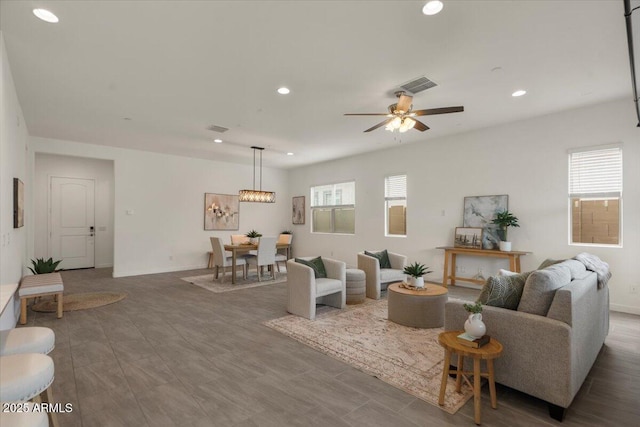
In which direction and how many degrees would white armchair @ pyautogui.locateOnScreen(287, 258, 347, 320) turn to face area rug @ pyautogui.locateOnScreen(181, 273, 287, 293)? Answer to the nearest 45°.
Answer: approximately 180°

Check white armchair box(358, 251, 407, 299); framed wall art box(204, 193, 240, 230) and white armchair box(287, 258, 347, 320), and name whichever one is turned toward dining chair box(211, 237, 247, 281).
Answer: the framed wall art

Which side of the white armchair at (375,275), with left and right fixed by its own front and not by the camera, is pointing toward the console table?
left

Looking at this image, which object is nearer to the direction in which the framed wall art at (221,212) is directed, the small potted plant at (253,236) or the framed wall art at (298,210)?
the small potted plant

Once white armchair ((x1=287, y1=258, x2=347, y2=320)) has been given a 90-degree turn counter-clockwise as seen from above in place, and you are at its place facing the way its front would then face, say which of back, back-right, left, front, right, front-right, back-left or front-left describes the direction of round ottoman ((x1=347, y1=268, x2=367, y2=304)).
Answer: front

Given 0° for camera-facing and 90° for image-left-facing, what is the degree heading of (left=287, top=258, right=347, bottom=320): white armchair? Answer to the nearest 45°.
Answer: approximately 315°

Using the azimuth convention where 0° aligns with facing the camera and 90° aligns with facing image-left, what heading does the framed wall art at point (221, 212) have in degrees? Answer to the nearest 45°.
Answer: approximately 0°

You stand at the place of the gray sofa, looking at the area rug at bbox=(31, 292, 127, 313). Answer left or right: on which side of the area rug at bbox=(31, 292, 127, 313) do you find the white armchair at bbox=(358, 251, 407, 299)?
right

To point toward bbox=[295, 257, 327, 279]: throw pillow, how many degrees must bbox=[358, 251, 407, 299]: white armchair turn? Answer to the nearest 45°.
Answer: approximately 90° to its right

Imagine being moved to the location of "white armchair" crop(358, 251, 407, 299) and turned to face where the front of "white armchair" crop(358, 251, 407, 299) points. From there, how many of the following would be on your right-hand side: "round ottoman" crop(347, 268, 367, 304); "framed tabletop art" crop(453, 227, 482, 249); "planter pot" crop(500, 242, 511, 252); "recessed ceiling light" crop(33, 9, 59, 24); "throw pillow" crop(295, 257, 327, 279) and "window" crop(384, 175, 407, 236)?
3

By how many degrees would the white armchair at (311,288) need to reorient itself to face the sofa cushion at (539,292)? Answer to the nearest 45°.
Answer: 0° — it already faces it

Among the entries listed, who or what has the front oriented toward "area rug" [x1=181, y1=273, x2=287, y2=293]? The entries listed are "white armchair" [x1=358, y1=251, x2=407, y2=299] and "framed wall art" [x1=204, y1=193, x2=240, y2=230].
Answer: the framed wall art

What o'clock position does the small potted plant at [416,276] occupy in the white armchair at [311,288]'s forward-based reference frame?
The small potted plant is roughly at 11 o'clock from the white armchair.
